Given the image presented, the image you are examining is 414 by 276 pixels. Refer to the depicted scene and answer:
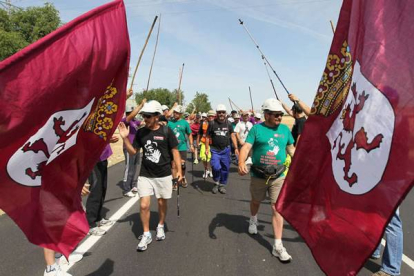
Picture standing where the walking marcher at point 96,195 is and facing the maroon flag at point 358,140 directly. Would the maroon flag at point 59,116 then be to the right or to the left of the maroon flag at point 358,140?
right

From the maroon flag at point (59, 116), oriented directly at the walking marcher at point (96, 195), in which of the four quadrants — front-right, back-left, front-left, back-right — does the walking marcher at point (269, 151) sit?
front-right

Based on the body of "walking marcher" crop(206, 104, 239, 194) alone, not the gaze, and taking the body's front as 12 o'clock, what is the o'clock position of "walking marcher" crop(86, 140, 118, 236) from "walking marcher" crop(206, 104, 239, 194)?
"walking marcher" crop(86, 140, 118, 236) is roughly at 1 o'clock from "walking marcher" crop(206, 104, 239, 194).

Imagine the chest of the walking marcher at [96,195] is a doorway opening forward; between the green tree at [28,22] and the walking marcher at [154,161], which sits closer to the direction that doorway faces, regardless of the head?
the walking marcher

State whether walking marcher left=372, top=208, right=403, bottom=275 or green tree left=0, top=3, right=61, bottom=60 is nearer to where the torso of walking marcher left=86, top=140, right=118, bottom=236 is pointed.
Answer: the walking marcher

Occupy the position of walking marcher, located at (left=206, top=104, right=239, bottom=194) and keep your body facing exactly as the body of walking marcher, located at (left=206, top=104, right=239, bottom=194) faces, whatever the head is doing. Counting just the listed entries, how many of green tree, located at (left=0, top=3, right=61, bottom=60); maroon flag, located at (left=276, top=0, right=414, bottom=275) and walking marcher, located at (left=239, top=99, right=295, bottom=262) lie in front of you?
2

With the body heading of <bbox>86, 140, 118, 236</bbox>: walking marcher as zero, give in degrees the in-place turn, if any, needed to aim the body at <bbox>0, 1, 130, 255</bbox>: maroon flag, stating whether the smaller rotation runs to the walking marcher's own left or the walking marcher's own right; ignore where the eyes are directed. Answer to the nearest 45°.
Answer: approximately 90° to the walking marcher's own right

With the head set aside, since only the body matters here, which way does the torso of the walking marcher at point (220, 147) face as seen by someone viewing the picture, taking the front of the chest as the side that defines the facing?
toward the camera

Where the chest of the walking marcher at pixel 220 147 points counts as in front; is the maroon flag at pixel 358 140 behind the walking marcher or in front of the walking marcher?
in front

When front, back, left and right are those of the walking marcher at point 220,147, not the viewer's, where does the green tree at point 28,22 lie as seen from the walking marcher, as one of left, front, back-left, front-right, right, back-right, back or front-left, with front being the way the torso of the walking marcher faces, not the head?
back-right

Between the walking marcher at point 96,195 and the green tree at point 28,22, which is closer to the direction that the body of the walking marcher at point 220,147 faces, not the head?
the walking marcher
